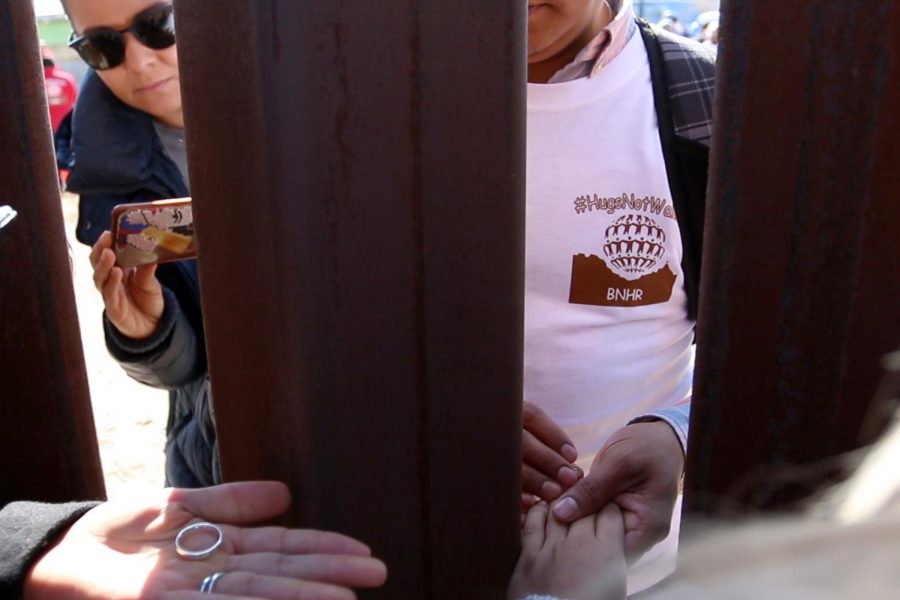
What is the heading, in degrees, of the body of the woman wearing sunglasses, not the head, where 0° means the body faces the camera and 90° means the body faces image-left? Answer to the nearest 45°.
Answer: approximately 0°

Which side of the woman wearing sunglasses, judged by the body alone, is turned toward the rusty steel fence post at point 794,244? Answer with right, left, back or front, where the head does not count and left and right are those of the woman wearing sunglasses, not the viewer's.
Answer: front

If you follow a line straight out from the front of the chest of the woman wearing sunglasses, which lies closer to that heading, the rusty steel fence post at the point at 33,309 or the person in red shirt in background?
the rusty steel fence post

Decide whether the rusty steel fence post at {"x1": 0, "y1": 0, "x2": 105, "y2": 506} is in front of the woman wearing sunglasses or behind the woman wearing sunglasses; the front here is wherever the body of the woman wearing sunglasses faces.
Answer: in front

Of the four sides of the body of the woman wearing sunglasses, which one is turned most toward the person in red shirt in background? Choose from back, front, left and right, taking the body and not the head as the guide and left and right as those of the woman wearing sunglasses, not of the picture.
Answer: back
